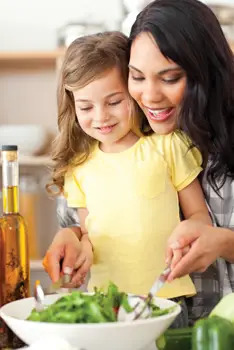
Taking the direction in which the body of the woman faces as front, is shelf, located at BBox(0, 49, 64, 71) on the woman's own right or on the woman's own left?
on the woman's own right

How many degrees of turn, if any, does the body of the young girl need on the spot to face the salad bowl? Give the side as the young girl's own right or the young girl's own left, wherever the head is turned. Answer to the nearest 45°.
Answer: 0° — they already face it

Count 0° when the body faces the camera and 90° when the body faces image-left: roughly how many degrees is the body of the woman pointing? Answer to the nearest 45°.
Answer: approximately 45°

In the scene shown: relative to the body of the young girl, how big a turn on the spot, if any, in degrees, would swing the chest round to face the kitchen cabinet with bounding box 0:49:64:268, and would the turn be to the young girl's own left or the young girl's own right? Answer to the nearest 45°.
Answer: approximately 180°

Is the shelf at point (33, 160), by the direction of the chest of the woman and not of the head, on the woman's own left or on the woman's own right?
on the woman's own right

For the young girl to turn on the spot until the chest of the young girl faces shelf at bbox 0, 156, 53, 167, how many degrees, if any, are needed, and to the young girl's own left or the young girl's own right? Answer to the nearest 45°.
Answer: approximately 180°

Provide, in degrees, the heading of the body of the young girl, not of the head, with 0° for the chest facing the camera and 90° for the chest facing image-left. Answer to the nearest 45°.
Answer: approximately 0°
